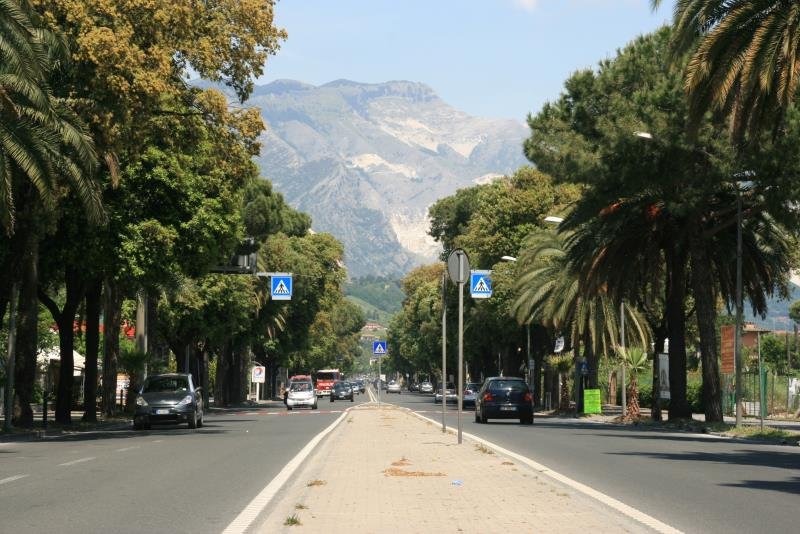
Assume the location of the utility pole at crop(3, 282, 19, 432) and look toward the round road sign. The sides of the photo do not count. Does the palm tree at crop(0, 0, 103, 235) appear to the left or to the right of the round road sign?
right

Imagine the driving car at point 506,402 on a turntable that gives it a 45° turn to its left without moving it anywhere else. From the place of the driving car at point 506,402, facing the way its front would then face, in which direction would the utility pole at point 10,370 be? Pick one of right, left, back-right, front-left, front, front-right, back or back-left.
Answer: left

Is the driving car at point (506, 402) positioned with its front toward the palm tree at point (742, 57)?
no

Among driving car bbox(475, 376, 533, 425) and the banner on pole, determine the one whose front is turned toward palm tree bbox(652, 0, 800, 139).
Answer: the banner on pole

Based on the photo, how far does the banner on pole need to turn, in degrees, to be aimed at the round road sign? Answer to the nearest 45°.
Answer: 0° — it already faces it

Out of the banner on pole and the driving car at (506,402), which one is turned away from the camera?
the driving car

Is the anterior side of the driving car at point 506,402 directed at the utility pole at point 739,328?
no

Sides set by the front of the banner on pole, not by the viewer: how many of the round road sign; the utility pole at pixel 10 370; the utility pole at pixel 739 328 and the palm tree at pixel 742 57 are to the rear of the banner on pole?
0

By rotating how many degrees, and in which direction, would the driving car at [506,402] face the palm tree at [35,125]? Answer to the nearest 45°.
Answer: approximately 135° to its left

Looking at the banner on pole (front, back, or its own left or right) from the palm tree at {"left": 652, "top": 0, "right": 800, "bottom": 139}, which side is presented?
front

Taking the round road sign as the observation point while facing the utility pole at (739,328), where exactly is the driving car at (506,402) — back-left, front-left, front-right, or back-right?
front-left

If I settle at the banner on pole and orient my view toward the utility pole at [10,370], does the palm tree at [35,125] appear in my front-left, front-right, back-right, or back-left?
front-left

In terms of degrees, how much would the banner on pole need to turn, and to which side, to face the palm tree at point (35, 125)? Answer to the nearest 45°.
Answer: approximately 45° to its right

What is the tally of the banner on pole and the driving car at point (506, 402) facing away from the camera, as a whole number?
1

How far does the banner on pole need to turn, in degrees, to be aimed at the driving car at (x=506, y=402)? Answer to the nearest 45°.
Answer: approximately 45° to its right

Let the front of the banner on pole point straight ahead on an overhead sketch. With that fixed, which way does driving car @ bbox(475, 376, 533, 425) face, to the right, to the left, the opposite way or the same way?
the opposite way

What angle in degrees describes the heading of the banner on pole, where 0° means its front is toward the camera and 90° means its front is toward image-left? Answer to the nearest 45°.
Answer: approximately 0°

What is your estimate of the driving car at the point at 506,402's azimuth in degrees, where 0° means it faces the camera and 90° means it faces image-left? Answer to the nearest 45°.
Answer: approximately 180°
